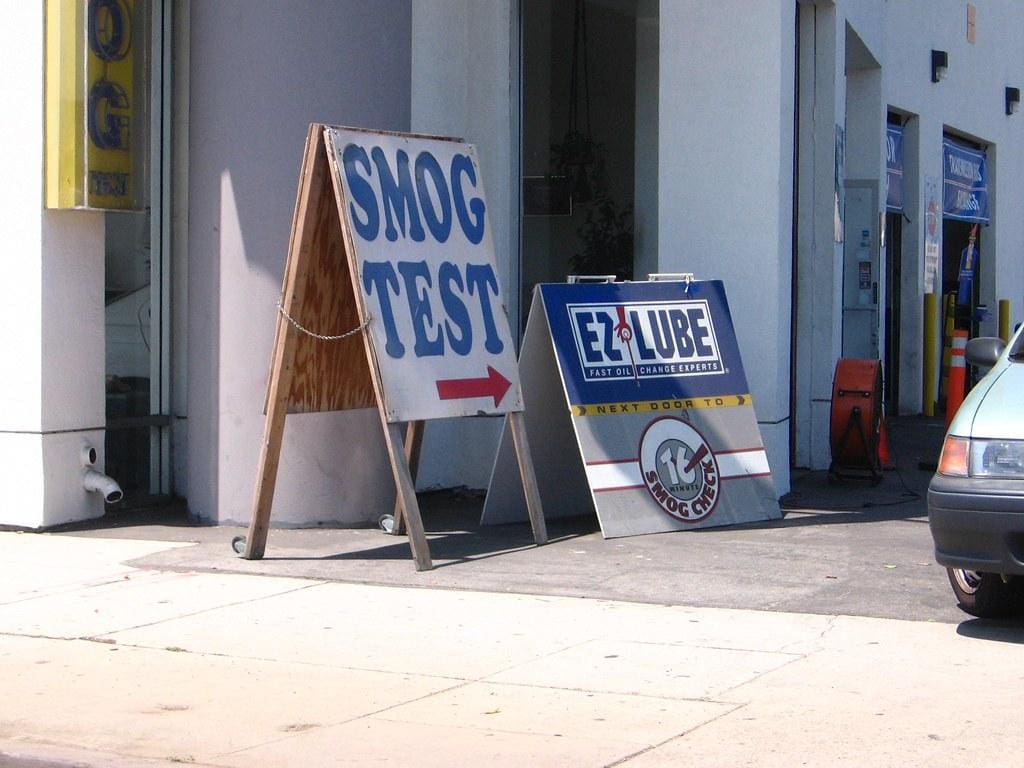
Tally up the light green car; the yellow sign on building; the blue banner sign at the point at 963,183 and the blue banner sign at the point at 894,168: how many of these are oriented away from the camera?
0

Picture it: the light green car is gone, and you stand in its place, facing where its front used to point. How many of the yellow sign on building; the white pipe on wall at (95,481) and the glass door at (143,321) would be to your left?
0

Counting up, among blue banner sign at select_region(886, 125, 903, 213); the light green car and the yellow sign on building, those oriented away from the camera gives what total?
0

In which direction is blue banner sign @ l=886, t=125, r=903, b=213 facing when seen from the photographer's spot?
facing the viewer and to the right of the viewer

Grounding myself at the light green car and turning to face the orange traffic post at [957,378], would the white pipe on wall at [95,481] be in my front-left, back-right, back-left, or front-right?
front-left

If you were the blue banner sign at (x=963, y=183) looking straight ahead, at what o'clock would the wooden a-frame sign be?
The wooden a-frame sign is roughly at 2 o'clock from the blue banner sign.

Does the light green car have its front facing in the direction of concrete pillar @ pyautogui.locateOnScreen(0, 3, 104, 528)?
no

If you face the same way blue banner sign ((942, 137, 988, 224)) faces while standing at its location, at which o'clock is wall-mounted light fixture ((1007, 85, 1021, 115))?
The wall-mounted light fixture is roughly at 8 o'clock from the blue banner sign.

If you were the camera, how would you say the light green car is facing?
facing the viewer

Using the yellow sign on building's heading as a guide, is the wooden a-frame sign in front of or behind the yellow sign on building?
in front

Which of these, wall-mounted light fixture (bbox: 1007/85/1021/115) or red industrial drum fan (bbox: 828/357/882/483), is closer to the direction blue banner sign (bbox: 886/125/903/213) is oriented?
the red industrial drum fan

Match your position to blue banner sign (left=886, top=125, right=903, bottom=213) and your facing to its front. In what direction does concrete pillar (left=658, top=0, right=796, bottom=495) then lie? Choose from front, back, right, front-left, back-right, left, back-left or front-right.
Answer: front-right
